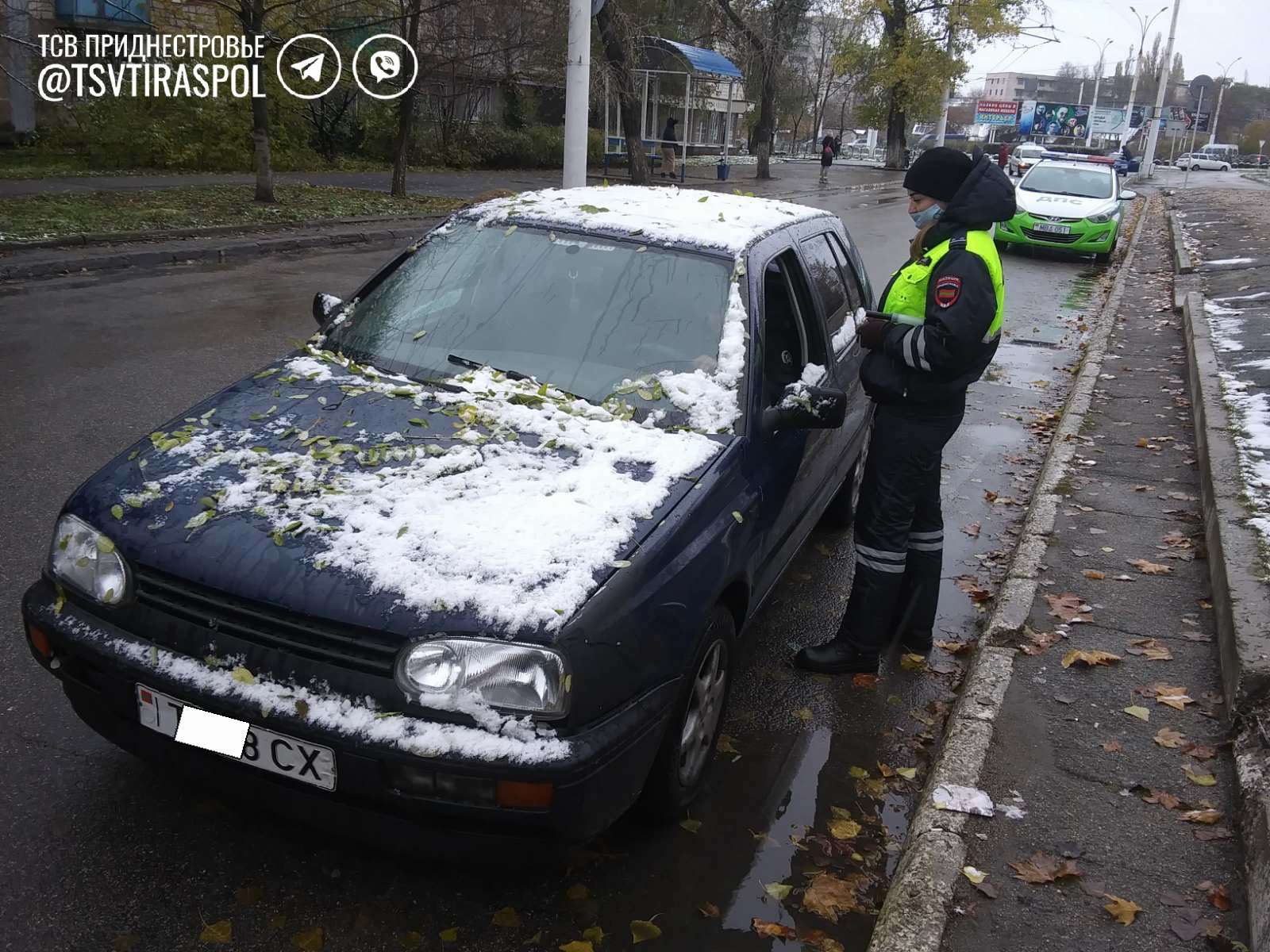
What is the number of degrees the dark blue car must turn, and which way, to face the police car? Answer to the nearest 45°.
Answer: approximately 180°

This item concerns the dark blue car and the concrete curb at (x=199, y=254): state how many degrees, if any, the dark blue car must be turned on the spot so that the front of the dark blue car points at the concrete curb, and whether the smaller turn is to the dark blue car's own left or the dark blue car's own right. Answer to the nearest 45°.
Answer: approximately 135° to the dark blue car's own right

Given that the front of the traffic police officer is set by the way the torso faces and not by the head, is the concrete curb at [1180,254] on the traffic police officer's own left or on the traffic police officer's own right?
on the traffic police officer's own right

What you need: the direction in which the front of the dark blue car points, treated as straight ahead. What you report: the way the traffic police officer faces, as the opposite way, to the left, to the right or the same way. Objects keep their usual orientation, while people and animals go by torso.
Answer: to the right

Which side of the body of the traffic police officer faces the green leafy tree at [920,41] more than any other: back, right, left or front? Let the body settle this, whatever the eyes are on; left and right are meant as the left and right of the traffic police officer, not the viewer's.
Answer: right

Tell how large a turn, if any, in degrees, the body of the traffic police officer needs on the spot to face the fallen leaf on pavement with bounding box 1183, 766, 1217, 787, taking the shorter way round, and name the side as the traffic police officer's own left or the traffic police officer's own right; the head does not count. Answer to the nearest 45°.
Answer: approximately 135° to the traffic police officer's own left

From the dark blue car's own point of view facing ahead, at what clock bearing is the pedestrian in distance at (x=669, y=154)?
The pedestrian in distance is roughly at 5 o'clock from the dark blue car.

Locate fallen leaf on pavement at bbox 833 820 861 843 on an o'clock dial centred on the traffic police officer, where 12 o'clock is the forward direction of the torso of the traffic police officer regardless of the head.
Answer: The fallen leaf on pavement is roughly at 9 o'clock from the traffic police officer.

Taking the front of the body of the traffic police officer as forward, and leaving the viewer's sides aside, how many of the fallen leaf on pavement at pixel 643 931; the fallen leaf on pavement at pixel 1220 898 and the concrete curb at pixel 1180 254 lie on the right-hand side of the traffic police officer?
1

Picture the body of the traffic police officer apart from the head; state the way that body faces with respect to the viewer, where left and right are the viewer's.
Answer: facing to the left of the viewer

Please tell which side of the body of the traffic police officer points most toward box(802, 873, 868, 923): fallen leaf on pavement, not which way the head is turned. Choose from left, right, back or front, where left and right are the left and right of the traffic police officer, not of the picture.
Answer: left

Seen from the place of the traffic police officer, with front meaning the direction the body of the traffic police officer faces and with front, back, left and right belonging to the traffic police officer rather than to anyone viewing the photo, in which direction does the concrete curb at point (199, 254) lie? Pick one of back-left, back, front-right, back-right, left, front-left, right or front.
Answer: front-right
